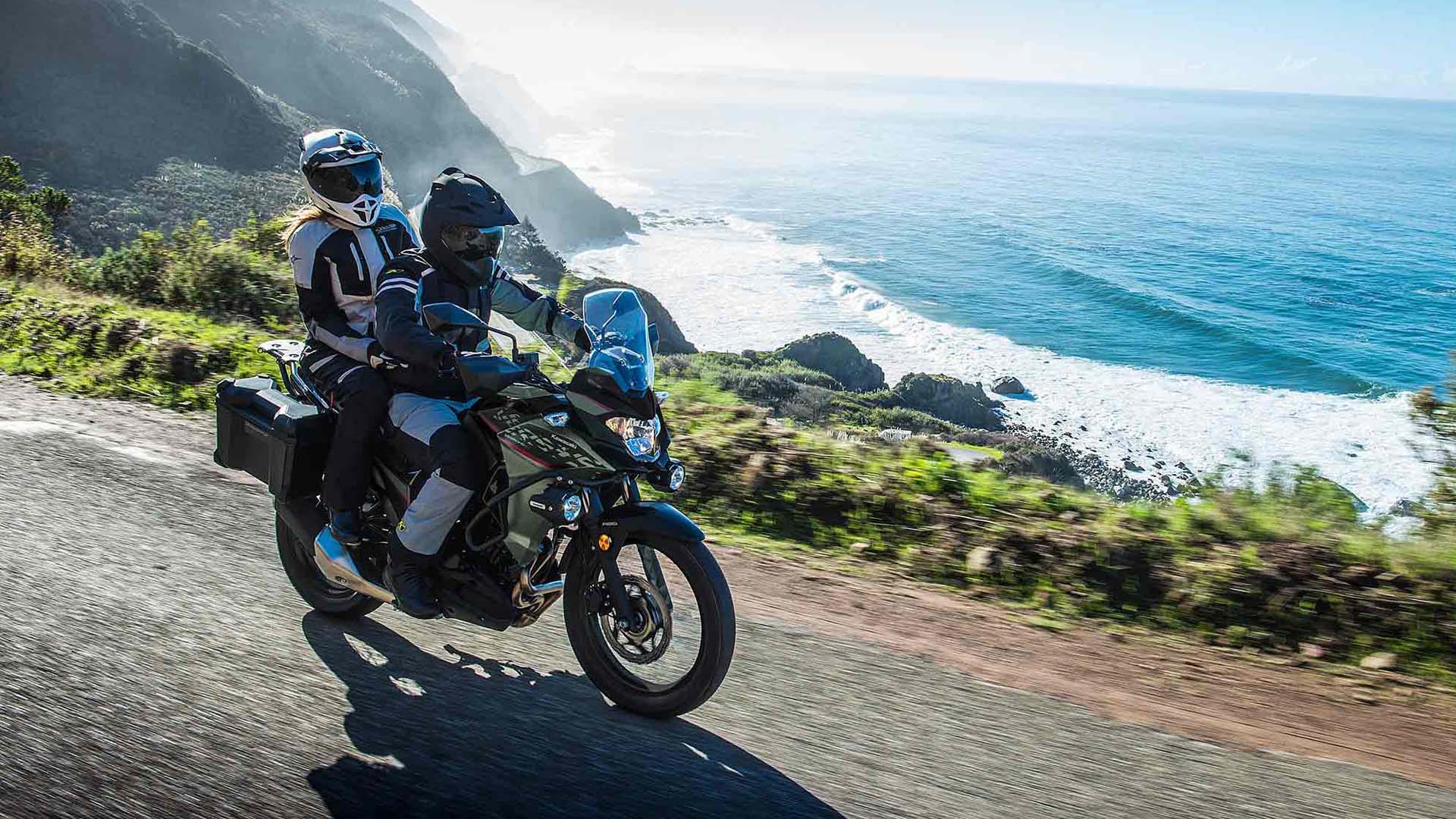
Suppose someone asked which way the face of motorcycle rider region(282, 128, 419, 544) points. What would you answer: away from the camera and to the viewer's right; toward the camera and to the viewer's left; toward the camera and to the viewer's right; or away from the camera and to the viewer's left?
toward the camera and to the viewer's right

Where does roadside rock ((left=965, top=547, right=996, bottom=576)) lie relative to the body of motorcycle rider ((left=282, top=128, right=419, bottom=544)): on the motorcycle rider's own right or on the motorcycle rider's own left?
on the motorcycle rider's own left

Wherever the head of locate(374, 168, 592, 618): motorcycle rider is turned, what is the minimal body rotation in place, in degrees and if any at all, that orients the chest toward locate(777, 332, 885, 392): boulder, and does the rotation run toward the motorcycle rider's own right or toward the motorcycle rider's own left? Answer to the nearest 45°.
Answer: approximately 135° to the motorcycle rider's own left

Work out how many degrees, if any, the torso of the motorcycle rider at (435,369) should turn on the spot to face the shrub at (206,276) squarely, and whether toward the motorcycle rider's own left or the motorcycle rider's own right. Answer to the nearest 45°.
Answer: approximately 135° to the motorcycle rider's own left

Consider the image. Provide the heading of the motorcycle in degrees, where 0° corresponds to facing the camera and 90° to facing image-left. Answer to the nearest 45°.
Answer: approximately 315°
